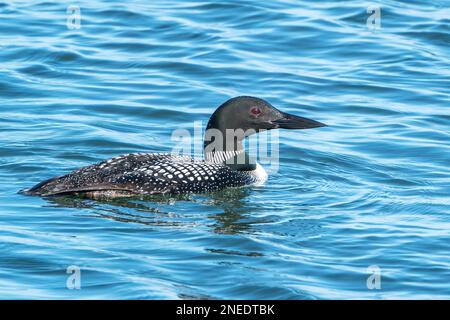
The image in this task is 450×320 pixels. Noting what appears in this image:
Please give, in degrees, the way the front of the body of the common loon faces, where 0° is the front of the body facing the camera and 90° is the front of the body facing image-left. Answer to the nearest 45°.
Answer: approximately 270°
